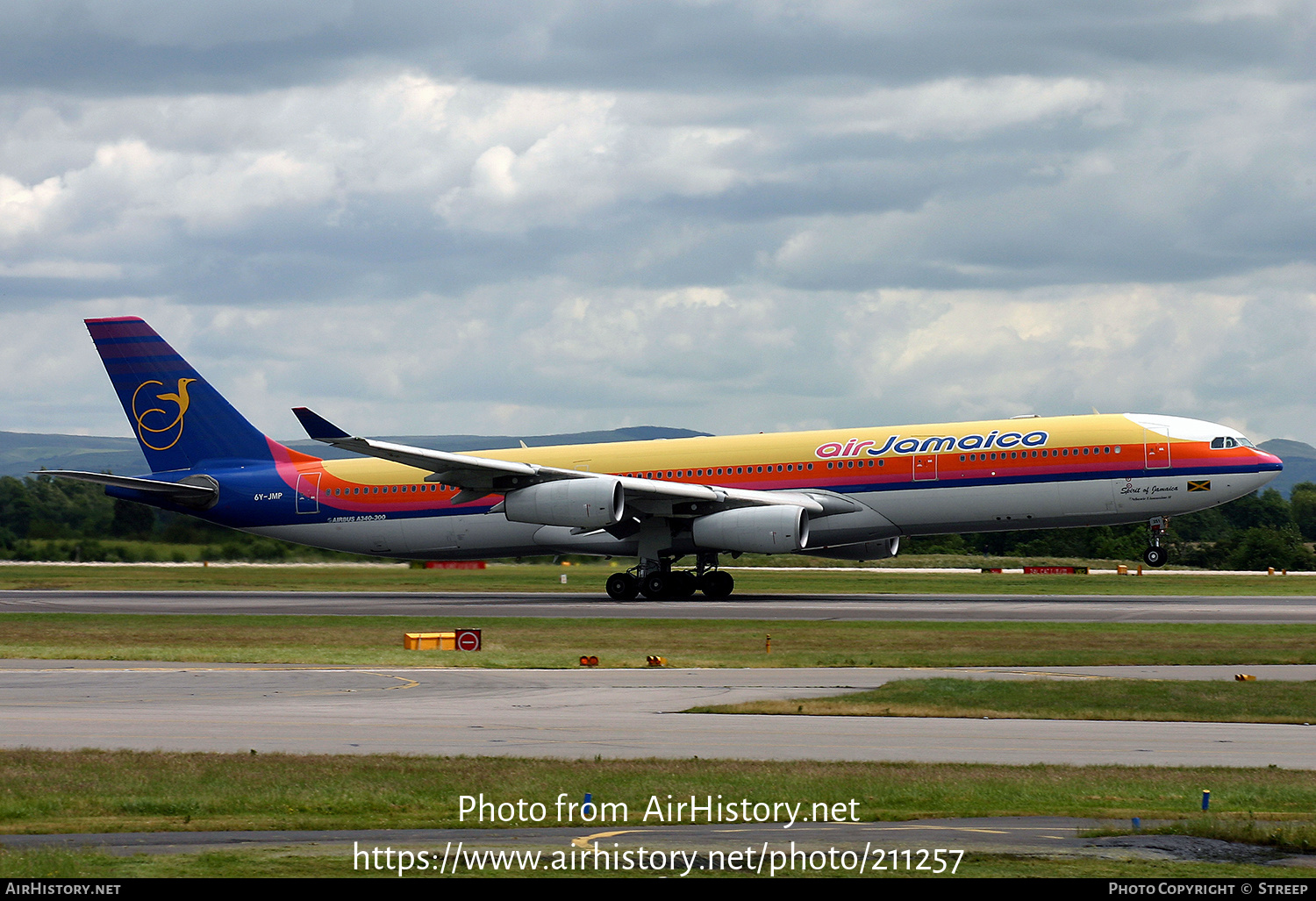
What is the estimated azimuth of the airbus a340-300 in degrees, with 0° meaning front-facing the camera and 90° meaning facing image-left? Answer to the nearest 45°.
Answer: approximately 270°
